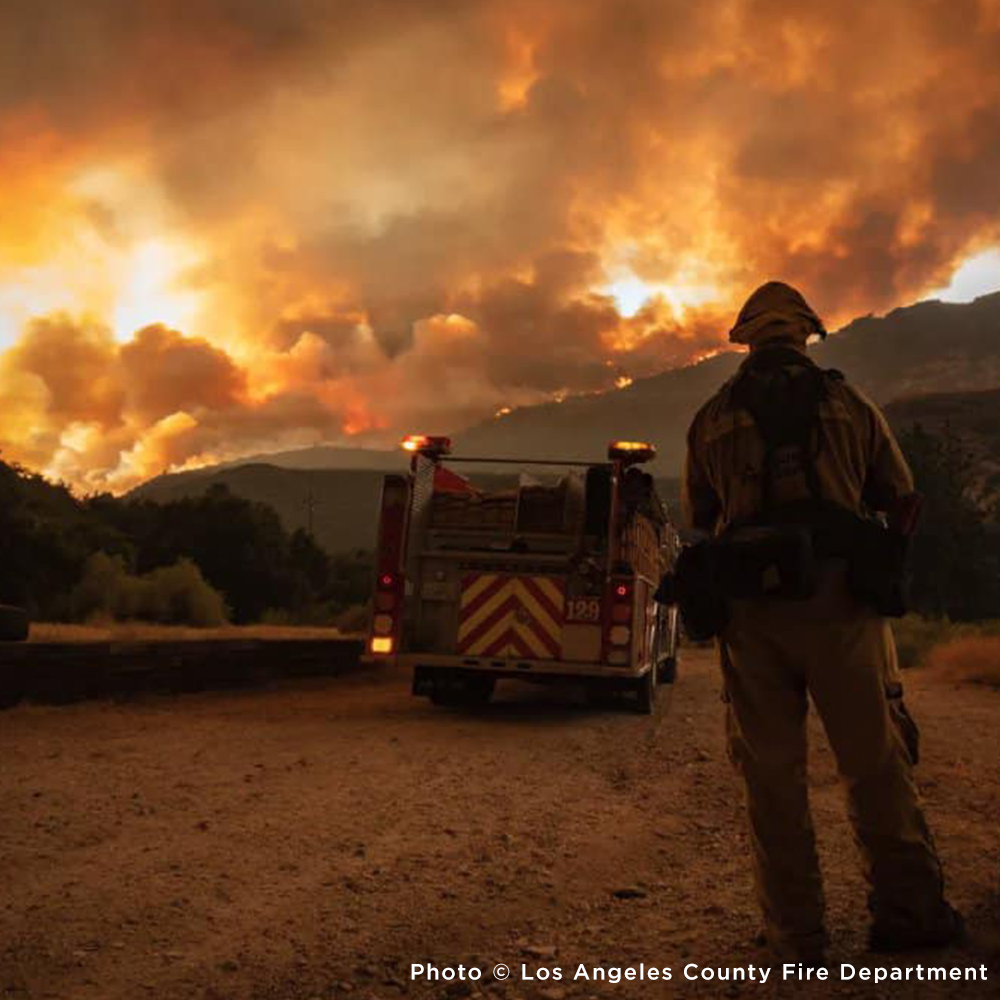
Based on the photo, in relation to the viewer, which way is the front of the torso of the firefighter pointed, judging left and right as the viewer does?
facing away from the viewer

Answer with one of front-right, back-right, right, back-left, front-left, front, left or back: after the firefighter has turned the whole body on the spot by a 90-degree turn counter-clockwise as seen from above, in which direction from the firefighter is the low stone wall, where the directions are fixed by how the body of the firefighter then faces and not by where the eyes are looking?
front-right

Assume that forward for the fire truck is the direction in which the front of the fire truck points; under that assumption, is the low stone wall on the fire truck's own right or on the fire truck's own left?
on the fire truck's own left

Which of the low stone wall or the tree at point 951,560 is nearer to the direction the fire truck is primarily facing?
the tree

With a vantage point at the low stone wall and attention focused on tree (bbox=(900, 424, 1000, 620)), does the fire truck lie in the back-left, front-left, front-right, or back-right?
front-right

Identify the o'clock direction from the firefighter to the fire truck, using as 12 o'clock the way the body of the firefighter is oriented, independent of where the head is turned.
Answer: The fire truck is roughly at 11 o'clock from the firefighter.

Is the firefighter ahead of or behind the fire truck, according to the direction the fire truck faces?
behind

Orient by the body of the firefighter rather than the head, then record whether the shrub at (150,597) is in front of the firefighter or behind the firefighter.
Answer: in front

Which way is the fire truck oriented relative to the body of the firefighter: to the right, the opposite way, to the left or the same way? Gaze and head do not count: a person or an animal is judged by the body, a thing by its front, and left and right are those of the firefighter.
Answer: the same way

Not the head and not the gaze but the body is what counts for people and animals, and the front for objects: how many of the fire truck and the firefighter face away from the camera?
2

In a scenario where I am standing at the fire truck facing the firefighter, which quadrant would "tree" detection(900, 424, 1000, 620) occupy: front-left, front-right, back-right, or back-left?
back-left

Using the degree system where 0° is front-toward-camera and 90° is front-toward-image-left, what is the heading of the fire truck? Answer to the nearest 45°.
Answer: approximately 180°

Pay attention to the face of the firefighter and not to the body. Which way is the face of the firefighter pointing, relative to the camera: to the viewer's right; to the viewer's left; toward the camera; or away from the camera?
away from the camera

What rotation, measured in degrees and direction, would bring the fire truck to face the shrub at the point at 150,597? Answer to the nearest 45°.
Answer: approximately 45° to its left
